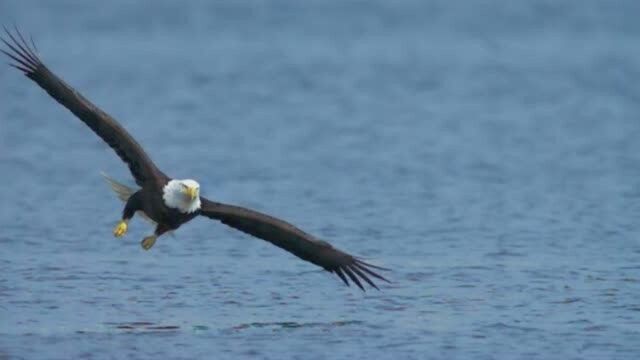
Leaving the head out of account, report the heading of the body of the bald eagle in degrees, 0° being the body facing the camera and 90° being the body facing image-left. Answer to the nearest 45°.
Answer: approximately 315°
